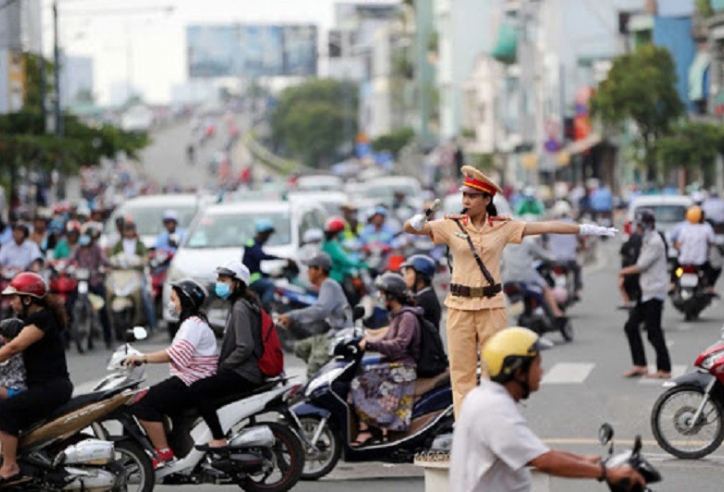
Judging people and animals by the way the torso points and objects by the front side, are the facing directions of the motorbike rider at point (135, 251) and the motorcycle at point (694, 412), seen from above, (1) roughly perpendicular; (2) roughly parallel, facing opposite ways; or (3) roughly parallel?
roughly perpendicular

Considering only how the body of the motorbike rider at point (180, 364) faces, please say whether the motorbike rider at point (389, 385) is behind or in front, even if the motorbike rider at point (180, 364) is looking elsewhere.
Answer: behind

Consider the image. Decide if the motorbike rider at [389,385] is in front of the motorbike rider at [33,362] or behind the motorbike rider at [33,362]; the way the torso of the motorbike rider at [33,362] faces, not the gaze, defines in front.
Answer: behind

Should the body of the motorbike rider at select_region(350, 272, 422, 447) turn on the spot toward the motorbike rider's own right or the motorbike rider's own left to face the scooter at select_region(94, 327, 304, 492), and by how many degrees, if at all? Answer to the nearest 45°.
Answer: approximately 45° to the motorbike rider's own left

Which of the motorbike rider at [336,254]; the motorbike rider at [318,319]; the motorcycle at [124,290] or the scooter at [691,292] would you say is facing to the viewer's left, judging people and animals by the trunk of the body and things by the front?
the motorbike rider at [318,319]

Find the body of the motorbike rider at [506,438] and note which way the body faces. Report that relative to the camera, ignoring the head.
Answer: to the viewer's right

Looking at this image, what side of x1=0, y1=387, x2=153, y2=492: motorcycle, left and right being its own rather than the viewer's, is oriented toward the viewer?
left

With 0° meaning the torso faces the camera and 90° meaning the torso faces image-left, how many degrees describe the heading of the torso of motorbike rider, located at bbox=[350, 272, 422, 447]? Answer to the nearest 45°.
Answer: approximately 90°

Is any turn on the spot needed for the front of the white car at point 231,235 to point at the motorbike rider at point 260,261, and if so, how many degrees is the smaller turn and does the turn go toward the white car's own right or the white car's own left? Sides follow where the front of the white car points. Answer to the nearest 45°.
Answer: approximately 45° to the white car's own left

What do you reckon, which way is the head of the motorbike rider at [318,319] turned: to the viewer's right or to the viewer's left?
to the viewer's left

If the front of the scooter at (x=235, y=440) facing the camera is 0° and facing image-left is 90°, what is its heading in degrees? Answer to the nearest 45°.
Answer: approximately 90°

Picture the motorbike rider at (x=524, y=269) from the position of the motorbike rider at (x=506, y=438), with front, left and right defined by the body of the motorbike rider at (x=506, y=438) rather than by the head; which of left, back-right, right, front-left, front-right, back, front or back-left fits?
left

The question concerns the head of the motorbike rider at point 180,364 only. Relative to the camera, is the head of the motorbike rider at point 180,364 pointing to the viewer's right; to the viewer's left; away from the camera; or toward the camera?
to the viewer's left
